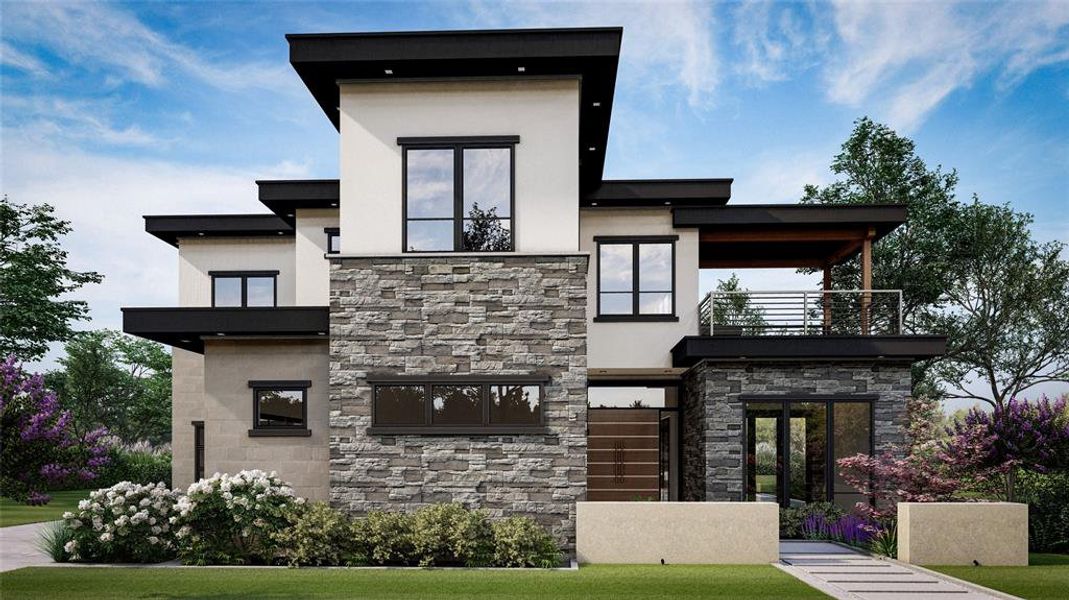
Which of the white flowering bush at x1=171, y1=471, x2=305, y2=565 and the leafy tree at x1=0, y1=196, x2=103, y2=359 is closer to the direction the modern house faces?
the white flowering bush

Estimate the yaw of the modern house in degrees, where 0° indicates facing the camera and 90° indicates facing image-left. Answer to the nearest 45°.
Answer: approximately 0°

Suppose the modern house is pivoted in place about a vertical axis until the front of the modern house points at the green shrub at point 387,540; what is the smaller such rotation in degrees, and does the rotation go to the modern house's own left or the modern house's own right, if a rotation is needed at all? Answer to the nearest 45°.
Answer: approximately 45° to the modern house's own right

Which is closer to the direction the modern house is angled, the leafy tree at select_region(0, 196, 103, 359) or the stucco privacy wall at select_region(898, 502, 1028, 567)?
the stucco privacy wall
